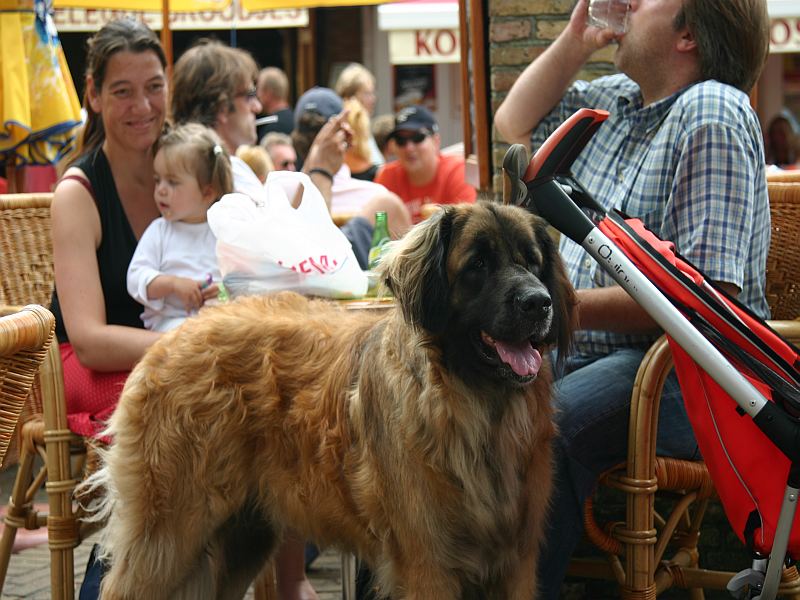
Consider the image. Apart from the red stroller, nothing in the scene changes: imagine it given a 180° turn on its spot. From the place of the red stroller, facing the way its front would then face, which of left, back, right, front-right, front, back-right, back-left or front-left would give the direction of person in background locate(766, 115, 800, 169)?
right

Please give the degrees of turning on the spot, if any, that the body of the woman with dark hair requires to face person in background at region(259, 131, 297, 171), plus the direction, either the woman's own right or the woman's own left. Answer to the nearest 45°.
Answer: approximately 135° to the woman's own left

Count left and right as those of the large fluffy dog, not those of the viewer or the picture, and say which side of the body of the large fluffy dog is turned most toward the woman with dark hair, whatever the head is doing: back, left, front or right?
back

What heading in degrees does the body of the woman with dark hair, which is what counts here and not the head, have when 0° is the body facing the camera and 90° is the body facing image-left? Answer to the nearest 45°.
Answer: approximately 315°

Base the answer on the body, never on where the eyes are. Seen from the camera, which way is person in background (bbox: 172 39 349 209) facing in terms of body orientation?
to the viewer's right

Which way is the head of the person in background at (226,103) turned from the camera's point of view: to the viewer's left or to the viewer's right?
to the viewer's right

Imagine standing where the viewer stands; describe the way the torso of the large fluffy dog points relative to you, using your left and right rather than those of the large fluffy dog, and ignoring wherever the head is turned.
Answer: facing the viewer and to the right of the viewer

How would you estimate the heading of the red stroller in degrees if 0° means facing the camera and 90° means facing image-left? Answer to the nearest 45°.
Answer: approximately 270°

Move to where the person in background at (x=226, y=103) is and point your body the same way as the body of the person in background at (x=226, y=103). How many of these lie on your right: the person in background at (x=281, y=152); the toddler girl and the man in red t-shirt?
1
